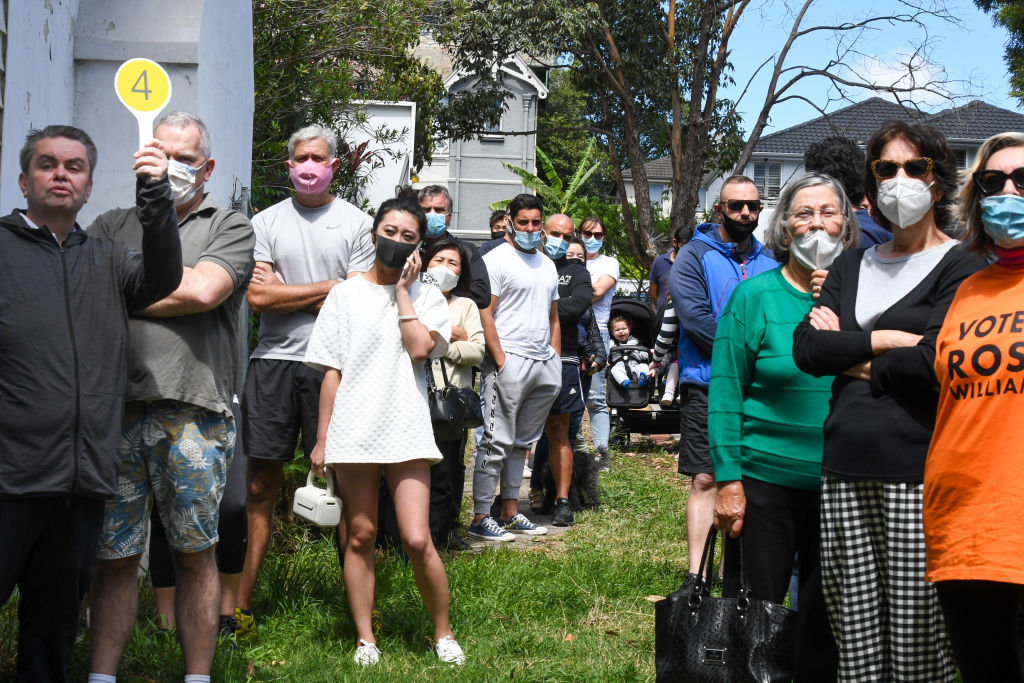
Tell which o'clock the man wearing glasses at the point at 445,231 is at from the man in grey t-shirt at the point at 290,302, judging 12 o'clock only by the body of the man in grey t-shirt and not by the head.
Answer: The man wearing glasses is roughly at 7 o'clock from the man in grey t-shirt.

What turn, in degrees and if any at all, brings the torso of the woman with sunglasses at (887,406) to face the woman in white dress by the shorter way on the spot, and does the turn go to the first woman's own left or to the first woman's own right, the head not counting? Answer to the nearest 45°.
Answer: approximately 45° to the first woman's own right

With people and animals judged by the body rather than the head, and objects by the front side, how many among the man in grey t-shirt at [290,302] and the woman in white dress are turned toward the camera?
2

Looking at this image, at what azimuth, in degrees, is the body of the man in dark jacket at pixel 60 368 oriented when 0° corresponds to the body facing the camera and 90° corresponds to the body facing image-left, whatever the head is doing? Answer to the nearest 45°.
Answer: approximately 0°

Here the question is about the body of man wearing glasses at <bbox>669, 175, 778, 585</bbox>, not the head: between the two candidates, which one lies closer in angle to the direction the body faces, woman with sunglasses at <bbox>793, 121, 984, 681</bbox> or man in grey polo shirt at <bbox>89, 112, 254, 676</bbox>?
the woman with sunglasses

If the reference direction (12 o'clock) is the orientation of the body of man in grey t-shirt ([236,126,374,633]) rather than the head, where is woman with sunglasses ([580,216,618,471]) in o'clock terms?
The woman with sunglasses is roughly at 7 o'clock from the man in grey t-shirt.

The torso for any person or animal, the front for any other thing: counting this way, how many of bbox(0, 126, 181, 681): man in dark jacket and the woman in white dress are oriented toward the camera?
2

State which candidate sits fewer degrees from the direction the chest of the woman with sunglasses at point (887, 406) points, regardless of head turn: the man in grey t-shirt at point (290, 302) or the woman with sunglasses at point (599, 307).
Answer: the man in grey t-shirt

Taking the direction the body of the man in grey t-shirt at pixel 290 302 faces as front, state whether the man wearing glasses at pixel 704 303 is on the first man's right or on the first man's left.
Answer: on the first man's left

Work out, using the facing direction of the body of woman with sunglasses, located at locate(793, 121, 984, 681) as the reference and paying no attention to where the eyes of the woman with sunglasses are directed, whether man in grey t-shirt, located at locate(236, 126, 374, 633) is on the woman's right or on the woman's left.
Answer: on the woman's right

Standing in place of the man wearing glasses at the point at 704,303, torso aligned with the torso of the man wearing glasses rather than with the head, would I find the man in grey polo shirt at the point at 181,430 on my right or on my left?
on my right
